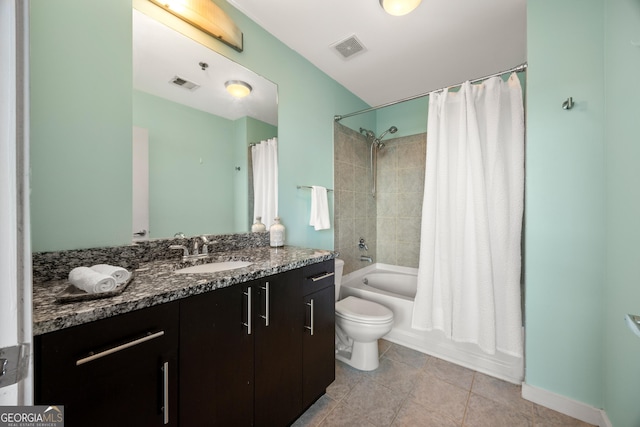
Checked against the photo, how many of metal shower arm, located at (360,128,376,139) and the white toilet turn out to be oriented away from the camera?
0

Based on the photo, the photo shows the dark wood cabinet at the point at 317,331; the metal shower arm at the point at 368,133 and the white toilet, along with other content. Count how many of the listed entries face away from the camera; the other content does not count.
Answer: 0

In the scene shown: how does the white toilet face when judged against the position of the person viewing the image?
facing the viewer and to the right of the viewer

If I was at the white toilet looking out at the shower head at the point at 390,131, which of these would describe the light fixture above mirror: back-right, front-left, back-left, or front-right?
back-left

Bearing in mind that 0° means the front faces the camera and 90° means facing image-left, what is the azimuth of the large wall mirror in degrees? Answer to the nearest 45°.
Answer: approximately 315°

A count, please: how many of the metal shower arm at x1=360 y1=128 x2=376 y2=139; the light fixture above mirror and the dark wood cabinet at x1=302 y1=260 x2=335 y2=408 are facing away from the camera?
0
